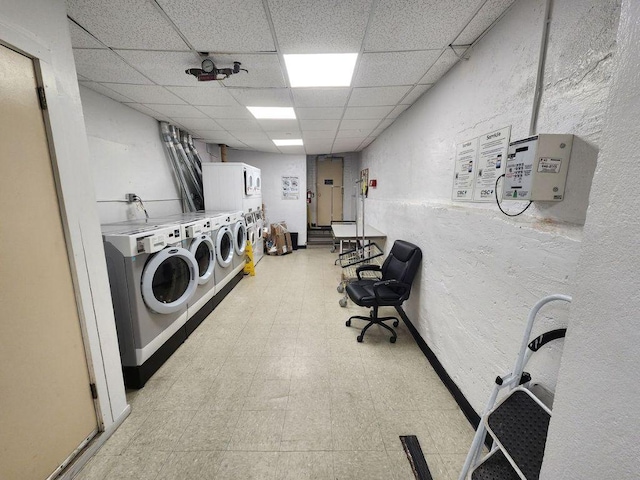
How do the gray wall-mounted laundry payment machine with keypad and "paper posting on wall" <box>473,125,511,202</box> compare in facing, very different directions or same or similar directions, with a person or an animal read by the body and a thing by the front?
same or similar directions

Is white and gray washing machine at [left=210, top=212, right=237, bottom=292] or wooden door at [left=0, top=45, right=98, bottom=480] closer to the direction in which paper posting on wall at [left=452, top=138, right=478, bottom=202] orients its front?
the wooden door

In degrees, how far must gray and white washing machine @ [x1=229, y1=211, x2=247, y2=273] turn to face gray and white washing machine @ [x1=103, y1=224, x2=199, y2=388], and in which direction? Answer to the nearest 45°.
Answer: approximately 90° to its right

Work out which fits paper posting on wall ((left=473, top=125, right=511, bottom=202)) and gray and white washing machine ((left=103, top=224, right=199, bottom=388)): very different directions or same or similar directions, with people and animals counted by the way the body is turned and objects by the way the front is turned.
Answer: very different directions

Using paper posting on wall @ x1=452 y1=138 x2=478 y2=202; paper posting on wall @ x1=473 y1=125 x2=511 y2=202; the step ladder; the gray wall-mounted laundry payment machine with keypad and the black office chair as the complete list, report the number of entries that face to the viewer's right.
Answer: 0

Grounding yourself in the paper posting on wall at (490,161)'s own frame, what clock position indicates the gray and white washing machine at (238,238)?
The gray and white washing machine is roughly at 2 o'clock from the paper posting on wall.

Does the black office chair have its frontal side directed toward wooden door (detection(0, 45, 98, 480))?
yes

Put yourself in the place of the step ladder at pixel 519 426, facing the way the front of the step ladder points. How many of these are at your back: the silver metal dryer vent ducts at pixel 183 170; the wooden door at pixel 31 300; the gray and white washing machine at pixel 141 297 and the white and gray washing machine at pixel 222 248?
0

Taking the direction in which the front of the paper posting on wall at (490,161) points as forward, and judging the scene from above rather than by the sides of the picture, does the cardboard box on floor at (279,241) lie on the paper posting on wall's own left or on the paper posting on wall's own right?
on the paper posting on wall's own right

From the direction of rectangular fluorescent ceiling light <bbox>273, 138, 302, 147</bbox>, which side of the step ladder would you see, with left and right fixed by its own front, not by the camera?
right

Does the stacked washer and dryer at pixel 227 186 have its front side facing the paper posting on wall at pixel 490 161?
no

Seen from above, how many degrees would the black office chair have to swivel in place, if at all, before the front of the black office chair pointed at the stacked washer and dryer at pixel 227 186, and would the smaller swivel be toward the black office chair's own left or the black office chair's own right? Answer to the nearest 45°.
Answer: approximately 90° to the black office chair's own right

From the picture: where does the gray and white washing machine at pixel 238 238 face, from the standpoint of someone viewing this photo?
facing to the right of the viewer

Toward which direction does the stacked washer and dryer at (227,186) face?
to the viewer's right

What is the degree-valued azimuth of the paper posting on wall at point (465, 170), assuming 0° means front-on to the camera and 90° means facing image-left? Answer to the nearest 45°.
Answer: approximately 45°

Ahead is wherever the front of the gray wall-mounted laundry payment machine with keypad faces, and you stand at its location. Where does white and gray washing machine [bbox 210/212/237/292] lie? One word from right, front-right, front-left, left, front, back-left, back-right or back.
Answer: front-right

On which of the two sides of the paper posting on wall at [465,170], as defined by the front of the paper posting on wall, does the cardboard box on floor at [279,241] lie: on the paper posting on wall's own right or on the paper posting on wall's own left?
on the paper posting on wall's own right

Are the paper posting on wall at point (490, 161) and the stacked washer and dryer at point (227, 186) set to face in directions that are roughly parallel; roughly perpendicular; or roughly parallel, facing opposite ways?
roughly parallel, facing opposite ways

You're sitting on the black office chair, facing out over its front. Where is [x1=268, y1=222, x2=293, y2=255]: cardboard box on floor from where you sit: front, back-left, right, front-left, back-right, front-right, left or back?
right

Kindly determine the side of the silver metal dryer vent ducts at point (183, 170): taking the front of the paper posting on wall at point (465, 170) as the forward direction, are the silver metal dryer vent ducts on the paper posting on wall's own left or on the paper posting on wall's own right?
on the paper posting on wall's own right
